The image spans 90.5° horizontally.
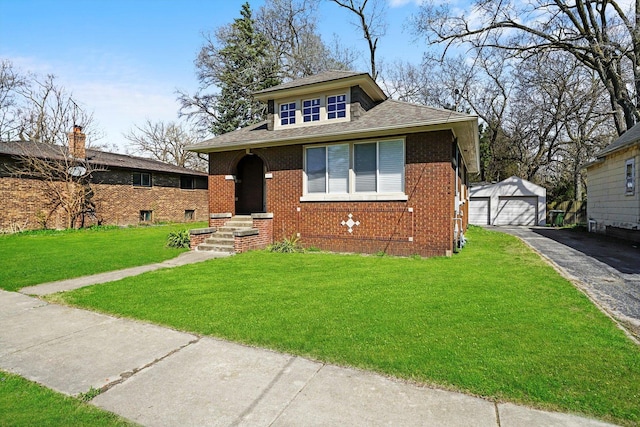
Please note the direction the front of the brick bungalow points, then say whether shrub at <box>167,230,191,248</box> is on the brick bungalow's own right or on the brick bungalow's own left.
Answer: on the brick bungalow's own right

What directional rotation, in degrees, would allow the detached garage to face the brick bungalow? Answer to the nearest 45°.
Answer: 0° — it already faces it

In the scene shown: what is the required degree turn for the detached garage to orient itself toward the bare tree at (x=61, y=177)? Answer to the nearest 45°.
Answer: approximately 45° to its right

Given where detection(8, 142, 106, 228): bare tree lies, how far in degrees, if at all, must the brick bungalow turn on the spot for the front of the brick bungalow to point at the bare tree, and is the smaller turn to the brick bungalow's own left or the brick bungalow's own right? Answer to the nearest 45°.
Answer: approximately 90° to the brick bungalow's own right

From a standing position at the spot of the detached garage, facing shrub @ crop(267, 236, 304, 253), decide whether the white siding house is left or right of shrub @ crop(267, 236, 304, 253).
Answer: left

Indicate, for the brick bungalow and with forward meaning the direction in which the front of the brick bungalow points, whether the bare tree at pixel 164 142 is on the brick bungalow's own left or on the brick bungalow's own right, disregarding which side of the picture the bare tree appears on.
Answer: on the brick bungalow's own right

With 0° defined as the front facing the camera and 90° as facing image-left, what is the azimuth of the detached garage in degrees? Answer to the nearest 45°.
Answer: approximately 0°

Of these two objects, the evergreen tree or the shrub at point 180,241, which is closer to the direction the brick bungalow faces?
the shrub

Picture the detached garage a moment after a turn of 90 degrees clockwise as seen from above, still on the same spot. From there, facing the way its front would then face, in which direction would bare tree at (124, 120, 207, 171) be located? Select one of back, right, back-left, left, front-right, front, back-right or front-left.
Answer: front

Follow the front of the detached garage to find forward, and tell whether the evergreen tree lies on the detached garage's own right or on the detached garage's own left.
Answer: on the detached garage's own right

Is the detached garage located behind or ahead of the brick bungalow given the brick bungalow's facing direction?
behind

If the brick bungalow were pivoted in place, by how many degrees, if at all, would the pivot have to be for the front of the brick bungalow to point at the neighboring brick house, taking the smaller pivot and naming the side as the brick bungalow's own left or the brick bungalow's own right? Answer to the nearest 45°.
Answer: approximately 90° to the brick bungalow's own right
